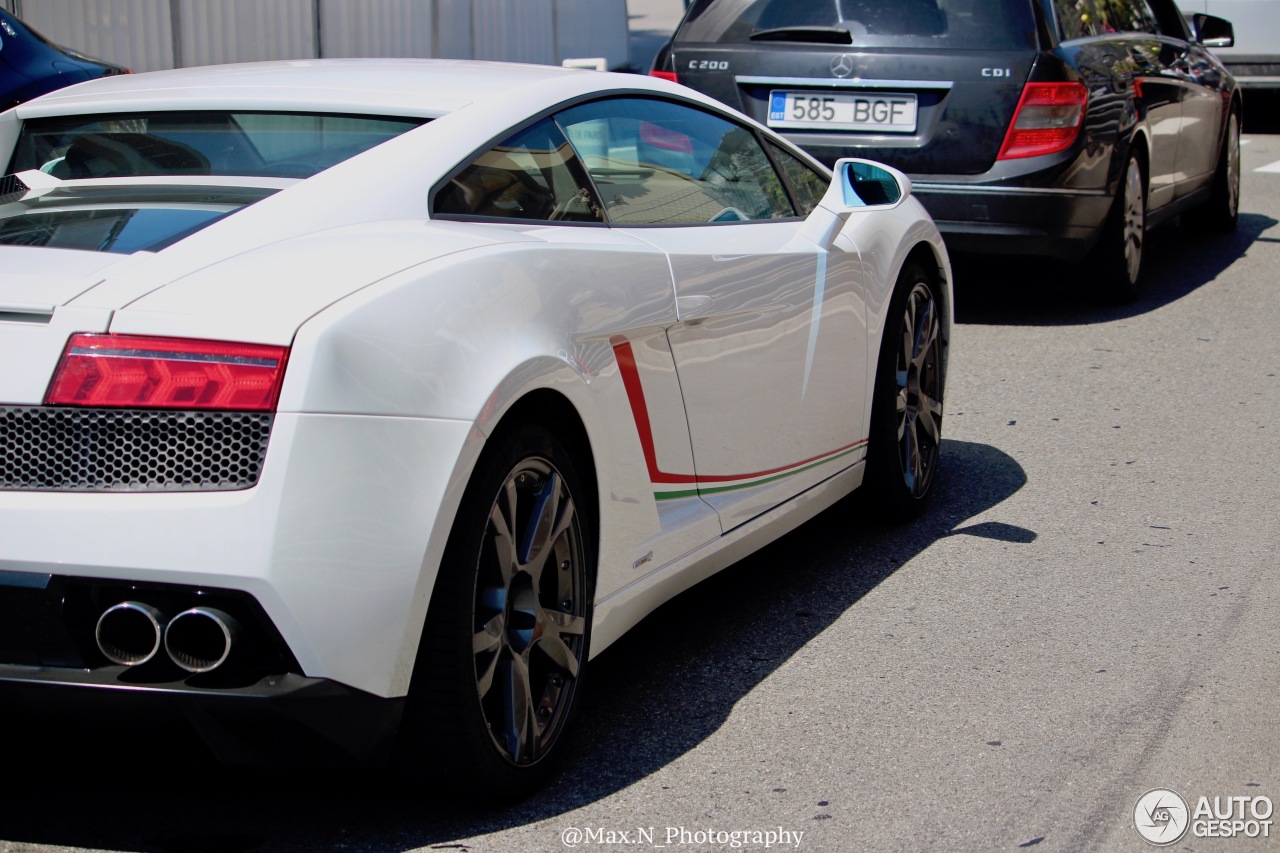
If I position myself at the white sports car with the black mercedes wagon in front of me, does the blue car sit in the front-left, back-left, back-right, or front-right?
front-left

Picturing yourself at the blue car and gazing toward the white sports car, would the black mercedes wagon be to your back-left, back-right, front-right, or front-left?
front-left

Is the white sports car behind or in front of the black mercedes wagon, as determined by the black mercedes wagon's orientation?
behind

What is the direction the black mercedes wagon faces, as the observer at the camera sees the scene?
facing away from the viewer and to the right of the viewer

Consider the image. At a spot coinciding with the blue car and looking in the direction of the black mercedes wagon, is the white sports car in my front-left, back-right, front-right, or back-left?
front-right

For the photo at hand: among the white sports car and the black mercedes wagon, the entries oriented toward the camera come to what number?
0

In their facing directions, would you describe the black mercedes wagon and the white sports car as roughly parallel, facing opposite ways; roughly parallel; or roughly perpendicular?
roughly parallel

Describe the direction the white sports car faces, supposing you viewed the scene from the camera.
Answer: facing away from the viewer and to the right of the viewer

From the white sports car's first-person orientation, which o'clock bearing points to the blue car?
The blue car is roughly at 10 o'clock from the white sports car.

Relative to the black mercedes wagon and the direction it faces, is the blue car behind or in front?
behind
